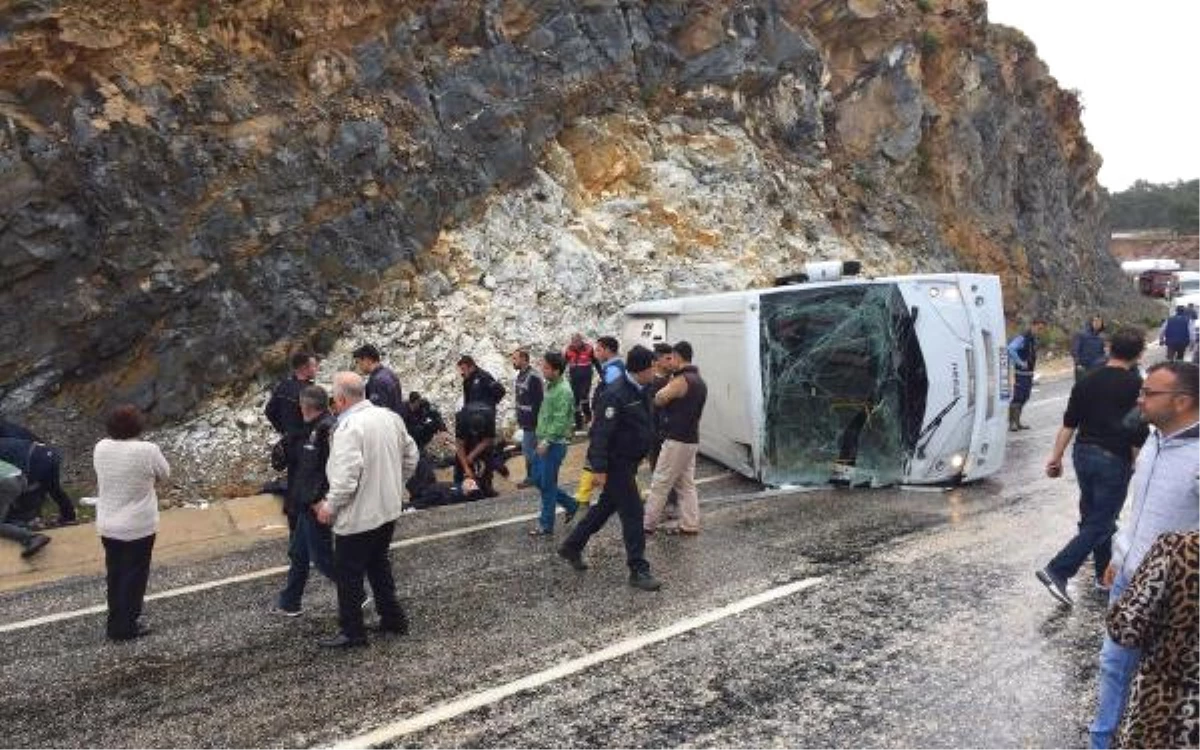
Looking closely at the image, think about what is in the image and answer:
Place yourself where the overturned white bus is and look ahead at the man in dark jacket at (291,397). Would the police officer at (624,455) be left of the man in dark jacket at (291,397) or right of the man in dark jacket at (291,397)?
left

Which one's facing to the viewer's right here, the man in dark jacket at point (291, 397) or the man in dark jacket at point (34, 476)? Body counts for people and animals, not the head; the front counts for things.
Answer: the man in dark jacket at point (291, 397)

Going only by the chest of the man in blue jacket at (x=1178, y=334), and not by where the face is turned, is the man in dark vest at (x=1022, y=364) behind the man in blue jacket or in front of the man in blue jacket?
behind

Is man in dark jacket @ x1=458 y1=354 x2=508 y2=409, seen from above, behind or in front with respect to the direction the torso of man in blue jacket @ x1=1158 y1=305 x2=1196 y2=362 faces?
behind

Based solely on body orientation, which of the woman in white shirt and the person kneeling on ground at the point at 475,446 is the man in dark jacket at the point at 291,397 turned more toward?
the person kneeling on ground

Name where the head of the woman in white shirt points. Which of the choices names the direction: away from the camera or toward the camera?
away from the camera

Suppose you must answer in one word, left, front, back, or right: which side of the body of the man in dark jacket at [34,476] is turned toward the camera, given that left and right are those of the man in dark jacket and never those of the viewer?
left

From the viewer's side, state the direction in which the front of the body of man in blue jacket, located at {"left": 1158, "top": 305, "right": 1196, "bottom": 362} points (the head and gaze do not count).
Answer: away from the camera

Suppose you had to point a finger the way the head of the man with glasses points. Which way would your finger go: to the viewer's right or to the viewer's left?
to the viewer's left
